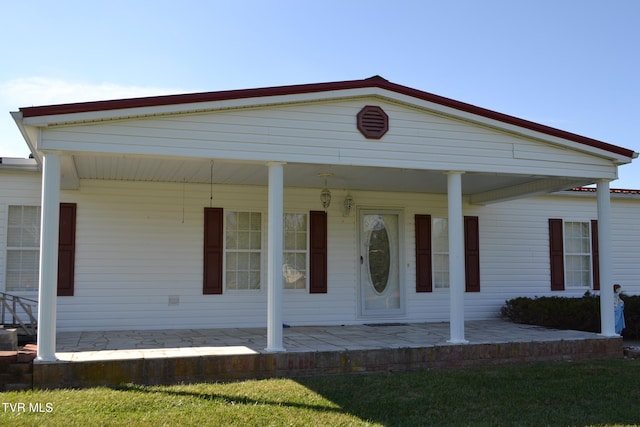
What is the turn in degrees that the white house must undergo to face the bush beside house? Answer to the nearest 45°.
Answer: approximately 90° to its left

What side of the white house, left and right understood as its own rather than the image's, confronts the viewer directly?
front
